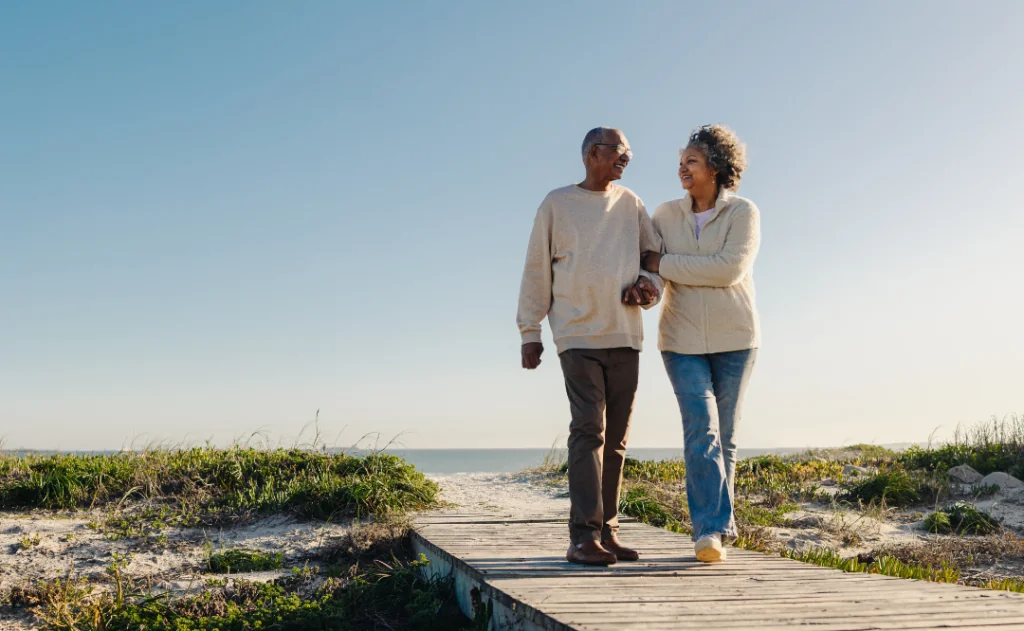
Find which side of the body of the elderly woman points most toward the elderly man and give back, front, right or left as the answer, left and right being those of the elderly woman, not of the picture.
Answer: right

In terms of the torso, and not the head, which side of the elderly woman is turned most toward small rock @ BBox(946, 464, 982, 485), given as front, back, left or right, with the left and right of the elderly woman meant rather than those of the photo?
back

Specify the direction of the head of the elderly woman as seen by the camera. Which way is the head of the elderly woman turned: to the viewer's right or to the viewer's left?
to the viewer's left

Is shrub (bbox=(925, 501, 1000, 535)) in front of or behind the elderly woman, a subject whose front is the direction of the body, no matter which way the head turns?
behind

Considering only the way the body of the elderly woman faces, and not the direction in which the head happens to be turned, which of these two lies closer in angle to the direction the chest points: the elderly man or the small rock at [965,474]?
the elderly man

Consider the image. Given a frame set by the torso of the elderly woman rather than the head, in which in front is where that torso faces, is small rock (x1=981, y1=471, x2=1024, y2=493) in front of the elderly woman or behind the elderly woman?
behind

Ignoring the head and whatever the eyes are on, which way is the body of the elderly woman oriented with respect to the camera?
toward the camera
